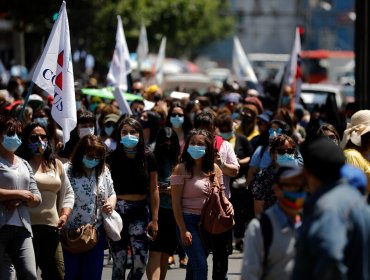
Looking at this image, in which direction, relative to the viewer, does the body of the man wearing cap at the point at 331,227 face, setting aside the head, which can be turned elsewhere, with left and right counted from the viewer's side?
facing away from the viewer and to the left of the viewer

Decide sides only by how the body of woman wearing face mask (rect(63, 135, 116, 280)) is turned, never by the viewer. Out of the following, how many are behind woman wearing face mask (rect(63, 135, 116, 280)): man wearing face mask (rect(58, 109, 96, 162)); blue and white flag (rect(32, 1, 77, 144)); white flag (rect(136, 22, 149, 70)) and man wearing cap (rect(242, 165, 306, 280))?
3

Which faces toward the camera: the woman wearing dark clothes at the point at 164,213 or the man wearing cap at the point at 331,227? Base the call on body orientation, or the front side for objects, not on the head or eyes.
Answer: the woman wearing dark clothes

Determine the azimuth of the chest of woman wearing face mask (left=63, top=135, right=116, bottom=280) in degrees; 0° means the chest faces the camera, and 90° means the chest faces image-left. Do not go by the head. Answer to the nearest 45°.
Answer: approximately 0°

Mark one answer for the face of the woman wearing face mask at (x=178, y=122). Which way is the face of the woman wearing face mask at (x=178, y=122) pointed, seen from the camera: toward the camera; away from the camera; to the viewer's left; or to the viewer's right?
toward the camera

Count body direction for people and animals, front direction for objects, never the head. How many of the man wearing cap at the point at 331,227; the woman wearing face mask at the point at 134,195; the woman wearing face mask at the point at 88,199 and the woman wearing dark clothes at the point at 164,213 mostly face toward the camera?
3

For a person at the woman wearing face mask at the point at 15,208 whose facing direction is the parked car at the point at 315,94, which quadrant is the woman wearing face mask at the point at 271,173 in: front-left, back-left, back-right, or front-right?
front-right

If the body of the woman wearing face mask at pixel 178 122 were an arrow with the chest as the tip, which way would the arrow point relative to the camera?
toward the camera

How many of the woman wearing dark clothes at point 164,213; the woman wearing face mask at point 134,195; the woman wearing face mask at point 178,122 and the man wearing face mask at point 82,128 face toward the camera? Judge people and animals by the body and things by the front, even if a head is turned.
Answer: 4

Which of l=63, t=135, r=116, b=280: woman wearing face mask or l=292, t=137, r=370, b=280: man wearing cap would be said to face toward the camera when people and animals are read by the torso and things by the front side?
the woman wearing face mask

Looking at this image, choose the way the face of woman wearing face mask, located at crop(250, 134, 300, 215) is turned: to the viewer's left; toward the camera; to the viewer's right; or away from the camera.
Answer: toward the camera

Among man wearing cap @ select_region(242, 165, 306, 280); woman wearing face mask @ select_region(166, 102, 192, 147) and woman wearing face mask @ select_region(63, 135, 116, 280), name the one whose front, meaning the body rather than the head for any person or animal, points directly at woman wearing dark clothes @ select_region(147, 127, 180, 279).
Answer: woman wearing face mask @ select_region(166, 102, 192, 147)

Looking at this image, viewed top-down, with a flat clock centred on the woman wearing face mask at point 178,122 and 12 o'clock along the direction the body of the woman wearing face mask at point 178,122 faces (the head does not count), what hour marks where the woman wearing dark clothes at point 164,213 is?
the woman wearing dark clothes at point 164,213 is roughly at 12 o'clock from the woman wearing face mask at point 178,122.

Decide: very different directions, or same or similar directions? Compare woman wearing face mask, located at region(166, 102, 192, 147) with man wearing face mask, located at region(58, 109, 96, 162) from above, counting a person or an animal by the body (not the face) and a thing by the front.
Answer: same or similar directions

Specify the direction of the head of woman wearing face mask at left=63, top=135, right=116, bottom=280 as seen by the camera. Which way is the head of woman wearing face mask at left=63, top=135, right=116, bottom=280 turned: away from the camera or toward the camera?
toward the camera

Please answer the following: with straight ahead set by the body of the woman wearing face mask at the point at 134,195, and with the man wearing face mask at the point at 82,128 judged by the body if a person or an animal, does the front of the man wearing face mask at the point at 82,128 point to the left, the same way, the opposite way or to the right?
the same way

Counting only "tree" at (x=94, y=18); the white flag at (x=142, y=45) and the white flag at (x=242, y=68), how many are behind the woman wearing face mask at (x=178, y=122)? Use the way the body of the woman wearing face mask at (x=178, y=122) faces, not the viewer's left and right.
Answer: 3

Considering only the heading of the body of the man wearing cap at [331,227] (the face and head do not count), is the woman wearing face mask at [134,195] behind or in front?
in front

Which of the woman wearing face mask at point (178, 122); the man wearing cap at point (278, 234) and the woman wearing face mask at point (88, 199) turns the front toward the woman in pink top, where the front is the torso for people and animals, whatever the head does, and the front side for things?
the woman wearing face mask at point (178, 122)
